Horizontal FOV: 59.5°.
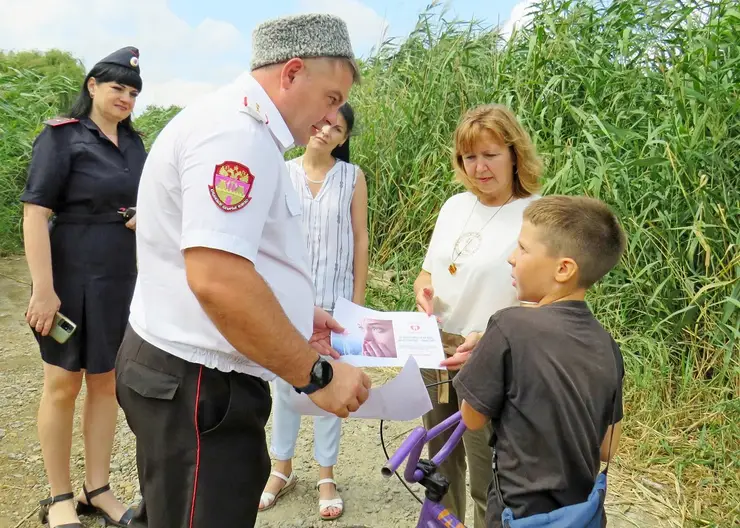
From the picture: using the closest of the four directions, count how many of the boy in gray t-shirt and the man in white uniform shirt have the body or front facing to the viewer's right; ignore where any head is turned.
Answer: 1

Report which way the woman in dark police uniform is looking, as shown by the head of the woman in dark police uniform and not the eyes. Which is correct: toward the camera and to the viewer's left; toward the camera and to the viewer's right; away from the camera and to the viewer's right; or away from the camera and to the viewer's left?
toward the camera and to the viewer's right

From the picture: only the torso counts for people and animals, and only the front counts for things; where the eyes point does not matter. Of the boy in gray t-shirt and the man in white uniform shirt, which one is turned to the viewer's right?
the man in white uniform shirt

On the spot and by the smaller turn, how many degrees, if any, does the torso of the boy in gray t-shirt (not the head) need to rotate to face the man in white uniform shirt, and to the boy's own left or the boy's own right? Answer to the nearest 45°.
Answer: approximately 45° to the boy's own left

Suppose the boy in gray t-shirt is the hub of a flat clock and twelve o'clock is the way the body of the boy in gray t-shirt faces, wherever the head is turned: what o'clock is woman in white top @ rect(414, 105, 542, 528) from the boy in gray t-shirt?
The woman in white top is roughly at 1 o'clock from the boy in gray t-shirt.

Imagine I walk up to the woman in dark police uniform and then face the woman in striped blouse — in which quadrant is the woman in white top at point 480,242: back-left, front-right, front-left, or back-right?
front-right

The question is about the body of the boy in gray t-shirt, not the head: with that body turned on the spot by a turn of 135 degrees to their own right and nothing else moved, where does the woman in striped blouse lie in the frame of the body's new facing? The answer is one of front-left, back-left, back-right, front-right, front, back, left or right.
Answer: back-left

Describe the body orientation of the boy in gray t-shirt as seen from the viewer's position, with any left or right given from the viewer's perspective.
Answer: facing away from the viewer and to the left of the viewer

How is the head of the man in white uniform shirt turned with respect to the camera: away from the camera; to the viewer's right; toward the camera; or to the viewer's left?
to the viewer's right

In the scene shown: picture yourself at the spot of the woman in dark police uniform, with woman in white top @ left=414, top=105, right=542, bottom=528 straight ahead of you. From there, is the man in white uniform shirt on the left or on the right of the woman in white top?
right

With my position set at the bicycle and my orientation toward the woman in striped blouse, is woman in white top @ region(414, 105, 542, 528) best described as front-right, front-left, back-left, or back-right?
front-right

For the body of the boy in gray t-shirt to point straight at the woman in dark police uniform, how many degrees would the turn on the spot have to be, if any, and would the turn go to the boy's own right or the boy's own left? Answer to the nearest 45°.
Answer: approximately 45° to the boy's own left

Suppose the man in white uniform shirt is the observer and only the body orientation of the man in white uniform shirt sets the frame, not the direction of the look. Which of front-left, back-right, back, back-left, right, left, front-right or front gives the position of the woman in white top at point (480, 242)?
front-left

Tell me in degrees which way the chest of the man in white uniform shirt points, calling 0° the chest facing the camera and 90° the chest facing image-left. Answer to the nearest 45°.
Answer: approximately 270°
